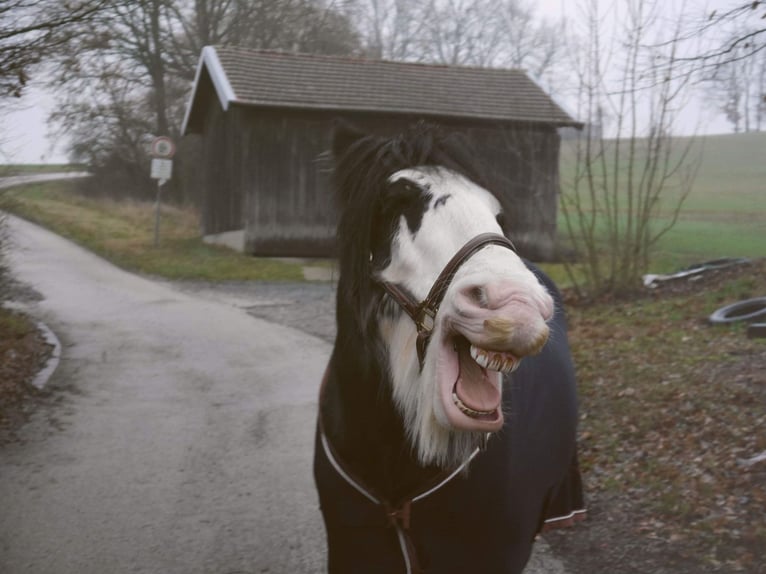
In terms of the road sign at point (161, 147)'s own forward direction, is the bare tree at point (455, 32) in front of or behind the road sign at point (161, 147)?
behind

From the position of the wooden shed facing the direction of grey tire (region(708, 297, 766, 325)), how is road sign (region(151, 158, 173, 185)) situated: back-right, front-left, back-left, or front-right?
back-right

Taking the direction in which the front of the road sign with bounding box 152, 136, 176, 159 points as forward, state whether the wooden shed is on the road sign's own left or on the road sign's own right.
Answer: on the road sign's own left

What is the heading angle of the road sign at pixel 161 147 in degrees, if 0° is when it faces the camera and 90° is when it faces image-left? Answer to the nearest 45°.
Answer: approximately 0°

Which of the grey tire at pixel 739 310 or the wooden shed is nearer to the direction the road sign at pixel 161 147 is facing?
the grey tire

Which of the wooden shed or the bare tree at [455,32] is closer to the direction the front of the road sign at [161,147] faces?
the wooden shed

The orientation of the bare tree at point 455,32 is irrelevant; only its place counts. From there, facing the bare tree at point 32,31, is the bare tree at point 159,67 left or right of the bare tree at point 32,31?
right

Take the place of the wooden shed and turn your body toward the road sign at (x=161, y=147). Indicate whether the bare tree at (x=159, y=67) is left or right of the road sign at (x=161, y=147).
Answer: right
